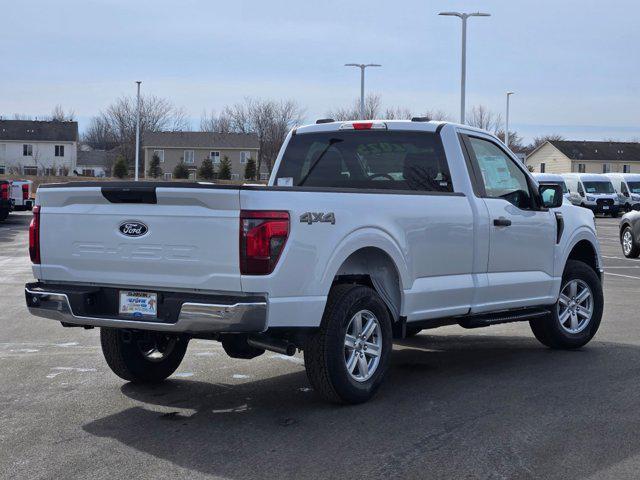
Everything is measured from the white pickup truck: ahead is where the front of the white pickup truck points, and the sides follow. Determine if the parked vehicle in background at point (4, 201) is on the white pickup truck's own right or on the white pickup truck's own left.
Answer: on the white pickup truck's own left

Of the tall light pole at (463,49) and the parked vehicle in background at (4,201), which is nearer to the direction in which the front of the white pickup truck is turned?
the tall light pole

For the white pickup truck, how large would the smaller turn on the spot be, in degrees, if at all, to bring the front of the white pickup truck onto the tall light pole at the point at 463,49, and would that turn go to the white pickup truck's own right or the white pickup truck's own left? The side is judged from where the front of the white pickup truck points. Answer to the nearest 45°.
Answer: approximately 45° to the white pickup truck's own left

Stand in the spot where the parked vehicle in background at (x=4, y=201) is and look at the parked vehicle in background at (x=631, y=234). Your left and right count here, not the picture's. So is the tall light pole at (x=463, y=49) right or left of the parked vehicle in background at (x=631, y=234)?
left

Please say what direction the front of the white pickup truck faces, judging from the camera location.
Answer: facing away from the viewer and to the right of the viewer
